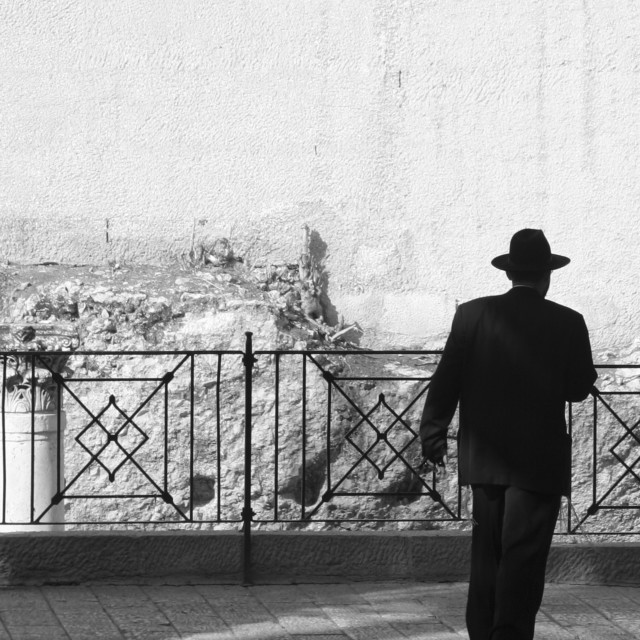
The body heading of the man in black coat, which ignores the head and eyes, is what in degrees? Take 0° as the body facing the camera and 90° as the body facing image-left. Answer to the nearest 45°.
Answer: approximately 180°

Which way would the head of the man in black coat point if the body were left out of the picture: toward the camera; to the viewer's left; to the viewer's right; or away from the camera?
away from the camera
